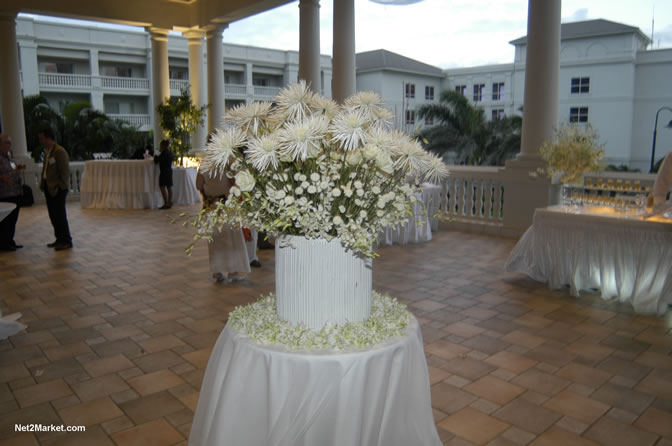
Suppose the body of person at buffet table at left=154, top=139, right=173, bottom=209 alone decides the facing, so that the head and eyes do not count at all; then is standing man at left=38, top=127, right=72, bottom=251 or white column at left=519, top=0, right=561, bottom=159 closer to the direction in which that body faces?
the standing man

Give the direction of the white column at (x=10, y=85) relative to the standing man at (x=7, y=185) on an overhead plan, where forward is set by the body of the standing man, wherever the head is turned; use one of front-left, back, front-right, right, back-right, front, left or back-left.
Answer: left

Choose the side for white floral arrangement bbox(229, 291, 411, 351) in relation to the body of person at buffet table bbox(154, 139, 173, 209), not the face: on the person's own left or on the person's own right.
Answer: on the person's own left

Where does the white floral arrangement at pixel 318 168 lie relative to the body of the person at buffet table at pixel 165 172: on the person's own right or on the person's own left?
on the person's own left

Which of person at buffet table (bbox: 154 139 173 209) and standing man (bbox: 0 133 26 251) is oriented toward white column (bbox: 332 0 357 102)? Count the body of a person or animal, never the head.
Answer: the standing man

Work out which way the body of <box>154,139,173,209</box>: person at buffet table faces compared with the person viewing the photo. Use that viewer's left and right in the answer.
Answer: facing to the left of the viewer

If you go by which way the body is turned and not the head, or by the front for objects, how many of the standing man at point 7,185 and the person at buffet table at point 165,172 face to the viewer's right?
1

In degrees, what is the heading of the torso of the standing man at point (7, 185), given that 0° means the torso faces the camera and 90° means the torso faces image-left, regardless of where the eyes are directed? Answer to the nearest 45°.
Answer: approximately 270°

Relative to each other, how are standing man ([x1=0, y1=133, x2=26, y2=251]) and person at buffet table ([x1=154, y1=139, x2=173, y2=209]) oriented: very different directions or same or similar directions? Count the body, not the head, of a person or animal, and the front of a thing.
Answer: very different directions

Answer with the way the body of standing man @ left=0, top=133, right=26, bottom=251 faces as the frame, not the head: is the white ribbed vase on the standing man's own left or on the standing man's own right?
on the standing man's own right
